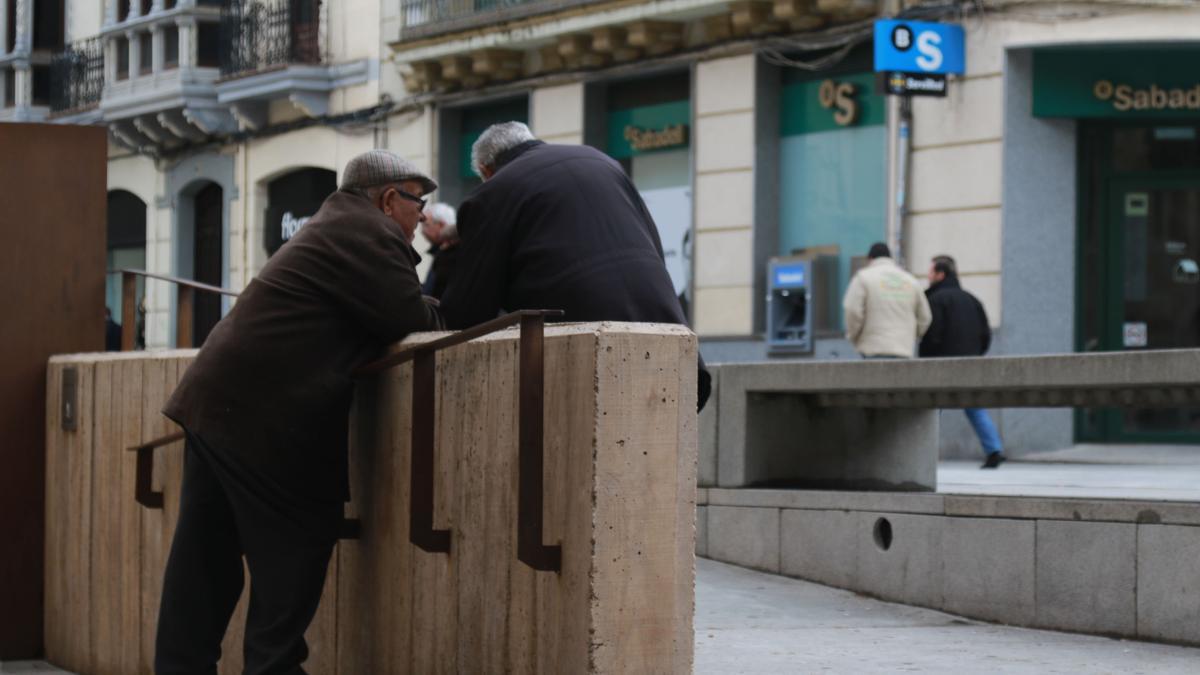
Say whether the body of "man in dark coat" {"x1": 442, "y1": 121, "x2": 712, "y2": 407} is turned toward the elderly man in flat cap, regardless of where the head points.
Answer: no

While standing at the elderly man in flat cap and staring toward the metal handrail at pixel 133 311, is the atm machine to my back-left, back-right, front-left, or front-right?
front-right

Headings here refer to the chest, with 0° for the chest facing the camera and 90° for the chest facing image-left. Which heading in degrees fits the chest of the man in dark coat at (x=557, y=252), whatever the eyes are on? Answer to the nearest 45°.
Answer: approximately 135°

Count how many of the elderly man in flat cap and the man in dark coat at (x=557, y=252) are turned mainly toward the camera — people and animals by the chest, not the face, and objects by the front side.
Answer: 0

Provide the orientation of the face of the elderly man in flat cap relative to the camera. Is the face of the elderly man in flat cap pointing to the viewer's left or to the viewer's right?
to the viewer's right

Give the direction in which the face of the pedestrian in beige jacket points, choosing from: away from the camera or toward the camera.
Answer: away from the camera

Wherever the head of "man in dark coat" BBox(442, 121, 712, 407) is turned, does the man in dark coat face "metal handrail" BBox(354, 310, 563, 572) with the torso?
no

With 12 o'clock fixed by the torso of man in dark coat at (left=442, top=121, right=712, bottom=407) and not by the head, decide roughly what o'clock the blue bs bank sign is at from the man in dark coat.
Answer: The blue bs bank sign is roughly at 2 o'clock from the man in dark coat.

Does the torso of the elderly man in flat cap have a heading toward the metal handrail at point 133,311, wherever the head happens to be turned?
no

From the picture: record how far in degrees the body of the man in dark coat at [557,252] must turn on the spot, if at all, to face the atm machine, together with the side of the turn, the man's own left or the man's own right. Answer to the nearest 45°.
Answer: approximately 45° to the man's own right

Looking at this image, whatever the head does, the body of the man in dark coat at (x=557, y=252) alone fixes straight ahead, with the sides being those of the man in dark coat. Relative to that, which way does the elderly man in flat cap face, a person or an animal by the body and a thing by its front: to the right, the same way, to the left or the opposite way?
to the right

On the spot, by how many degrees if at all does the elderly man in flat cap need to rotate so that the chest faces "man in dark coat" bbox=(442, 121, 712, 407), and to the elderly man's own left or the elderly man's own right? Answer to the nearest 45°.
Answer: approximately 45° to the elderly man's own right

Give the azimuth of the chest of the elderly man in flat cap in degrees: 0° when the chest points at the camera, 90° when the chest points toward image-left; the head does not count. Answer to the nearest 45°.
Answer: approximately 225°

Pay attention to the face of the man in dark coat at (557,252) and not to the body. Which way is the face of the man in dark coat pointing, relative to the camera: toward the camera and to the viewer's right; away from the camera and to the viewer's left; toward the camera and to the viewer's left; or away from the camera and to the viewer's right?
away from the camera and to the viewer's left
